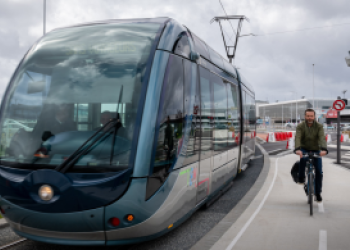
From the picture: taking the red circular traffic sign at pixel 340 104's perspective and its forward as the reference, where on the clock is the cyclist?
The cyclist is roughly at 12 o'clock from the red circular traffic sign.

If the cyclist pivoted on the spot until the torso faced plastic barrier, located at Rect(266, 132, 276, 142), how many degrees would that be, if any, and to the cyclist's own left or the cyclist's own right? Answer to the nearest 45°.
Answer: approximately 180°

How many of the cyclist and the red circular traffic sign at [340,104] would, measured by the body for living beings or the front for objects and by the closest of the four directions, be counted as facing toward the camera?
2

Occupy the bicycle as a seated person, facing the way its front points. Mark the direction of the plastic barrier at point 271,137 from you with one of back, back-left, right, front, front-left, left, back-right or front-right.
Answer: back

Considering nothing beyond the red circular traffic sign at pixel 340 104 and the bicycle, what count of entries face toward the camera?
2

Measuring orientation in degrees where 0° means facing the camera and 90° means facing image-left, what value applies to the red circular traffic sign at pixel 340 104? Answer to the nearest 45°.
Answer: approximately 0°

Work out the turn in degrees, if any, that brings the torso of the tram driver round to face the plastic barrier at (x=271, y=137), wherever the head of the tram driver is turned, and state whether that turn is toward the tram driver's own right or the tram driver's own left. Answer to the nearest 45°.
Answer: approximately 180°

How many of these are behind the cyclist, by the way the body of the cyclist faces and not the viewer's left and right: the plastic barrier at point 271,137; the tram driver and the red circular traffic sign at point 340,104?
2

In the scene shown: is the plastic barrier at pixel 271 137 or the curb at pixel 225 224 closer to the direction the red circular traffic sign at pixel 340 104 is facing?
the curb
